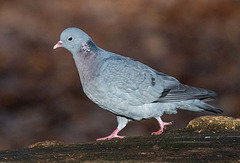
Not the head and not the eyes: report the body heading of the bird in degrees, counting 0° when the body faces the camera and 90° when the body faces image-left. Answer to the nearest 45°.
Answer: approximately 90°

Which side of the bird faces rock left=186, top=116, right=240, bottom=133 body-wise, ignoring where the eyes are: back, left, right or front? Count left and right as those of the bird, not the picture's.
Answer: back
